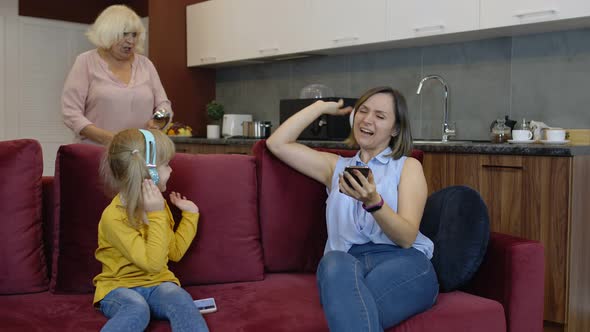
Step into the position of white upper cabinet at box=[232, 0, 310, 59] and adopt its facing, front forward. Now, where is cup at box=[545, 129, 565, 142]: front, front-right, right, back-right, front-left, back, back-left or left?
left

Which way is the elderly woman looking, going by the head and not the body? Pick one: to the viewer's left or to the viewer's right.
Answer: to the viewer's right

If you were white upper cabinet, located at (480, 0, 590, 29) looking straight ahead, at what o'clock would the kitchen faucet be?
The kitchen faucet is roughly at 3 o'clock from the white upper cabinet.

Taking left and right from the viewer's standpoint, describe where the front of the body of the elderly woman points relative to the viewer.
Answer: facing the viewer and to the right of the viewer

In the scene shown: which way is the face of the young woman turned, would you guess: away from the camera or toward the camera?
toward the camera

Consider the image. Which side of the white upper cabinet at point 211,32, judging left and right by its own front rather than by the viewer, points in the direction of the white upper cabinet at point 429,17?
left

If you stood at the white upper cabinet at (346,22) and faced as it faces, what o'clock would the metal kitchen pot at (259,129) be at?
The metal kitchen pot is roughly at 3 o'clock from the white upper cabinet.

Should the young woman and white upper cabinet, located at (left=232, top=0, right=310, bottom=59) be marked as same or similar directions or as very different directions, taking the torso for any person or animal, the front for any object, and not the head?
same or similar directions

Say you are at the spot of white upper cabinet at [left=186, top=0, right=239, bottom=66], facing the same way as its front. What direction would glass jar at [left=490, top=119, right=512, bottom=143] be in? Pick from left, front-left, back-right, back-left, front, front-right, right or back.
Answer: left

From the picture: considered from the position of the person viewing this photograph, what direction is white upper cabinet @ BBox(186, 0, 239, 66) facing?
facing the viewer and to the left of the viewer

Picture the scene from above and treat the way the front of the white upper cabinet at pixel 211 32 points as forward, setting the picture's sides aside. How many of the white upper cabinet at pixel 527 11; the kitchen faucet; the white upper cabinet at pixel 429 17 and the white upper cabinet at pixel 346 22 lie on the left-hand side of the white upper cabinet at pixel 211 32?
4

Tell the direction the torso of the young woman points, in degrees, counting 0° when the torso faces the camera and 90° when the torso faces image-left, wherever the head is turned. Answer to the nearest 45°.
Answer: approximately 45°

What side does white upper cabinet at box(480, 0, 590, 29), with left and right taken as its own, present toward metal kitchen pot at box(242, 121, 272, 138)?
right

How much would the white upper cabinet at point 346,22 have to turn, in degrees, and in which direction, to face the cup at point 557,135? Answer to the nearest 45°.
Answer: approximately 90° to its left

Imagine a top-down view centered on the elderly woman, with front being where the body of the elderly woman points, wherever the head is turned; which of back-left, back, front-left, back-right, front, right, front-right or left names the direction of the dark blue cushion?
front
